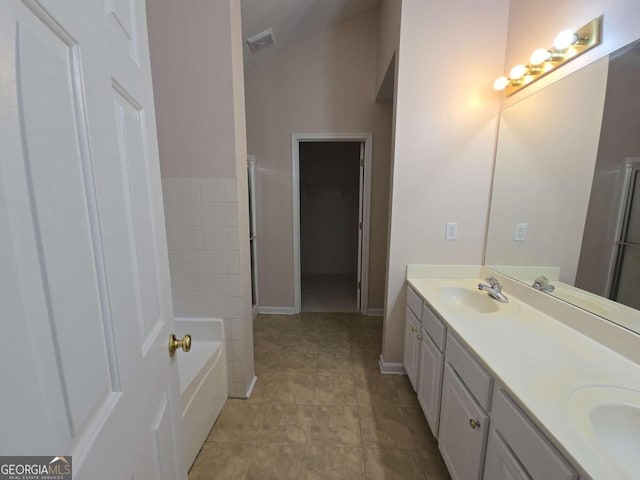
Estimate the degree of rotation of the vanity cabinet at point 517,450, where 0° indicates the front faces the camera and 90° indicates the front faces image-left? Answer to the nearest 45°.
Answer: approximately 45°

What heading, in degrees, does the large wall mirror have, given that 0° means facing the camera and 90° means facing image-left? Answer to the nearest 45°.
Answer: approximately 45°
